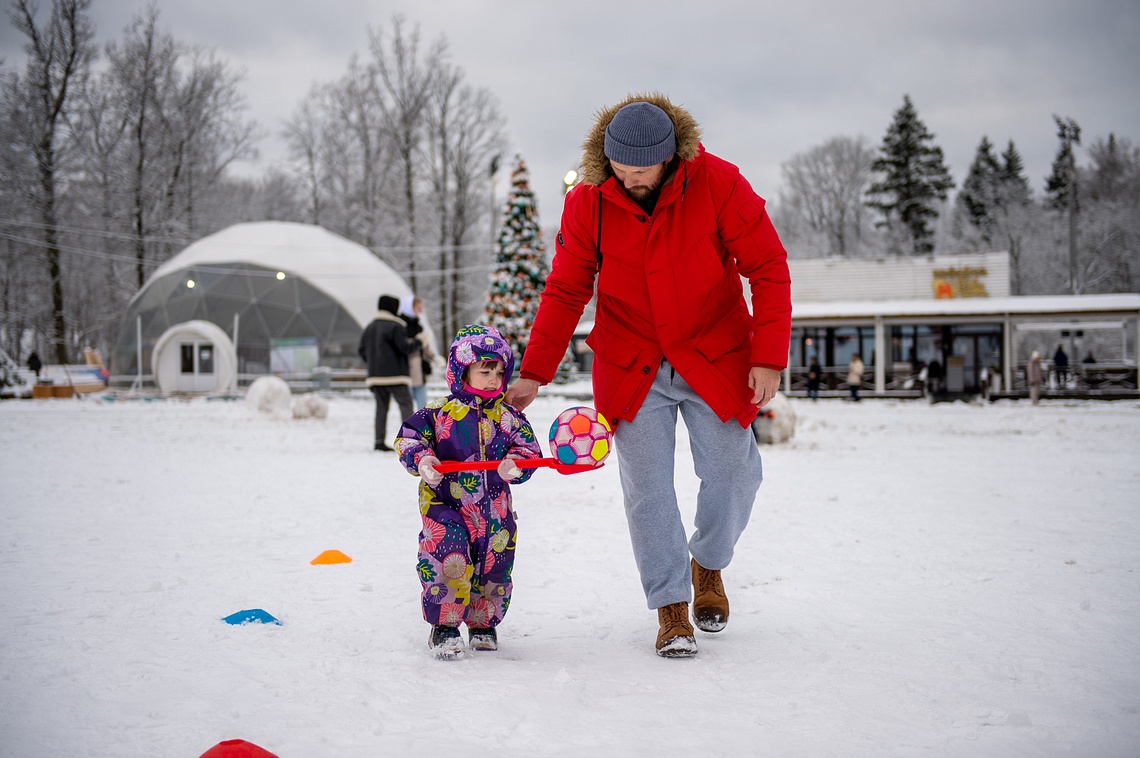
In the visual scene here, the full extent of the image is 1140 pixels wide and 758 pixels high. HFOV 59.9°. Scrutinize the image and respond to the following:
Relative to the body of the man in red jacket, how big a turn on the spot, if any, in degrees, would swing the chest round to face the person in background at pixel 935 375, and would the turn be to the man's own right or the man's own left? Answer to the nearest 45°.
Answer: approximately 180°

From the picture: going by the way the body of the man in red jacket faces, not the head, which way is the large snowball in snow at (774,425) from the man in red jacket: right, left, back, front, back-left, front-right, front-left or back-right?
back

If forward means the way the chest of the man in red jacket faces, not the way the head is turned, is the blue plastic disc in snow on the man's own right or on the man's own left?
on the man's own right

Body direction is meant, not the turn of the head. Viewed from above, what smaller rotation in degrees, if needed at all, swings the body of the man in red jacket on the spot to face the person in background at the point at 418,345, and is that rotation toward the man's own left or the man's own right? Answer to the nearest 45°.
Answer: approximately 180°

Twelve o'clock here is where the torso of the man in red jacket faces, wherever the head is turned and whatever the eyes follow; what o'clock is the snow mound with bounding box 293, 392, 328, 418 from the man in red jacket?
The snow mound is roughly at 5 o'clock from the man in red jacket.

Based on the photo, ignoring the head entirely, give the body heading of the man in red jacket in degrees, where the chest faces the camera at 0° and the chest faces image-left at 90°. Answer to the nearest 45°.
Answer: approximately 0°

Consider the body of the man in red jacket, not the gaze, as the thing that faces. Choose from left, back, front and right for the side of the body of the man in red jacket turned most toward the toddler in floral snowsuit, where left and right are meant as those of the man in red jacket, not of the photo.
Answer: right

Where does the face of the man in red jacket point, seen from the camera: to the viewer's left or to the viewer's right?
to the viewer's left
